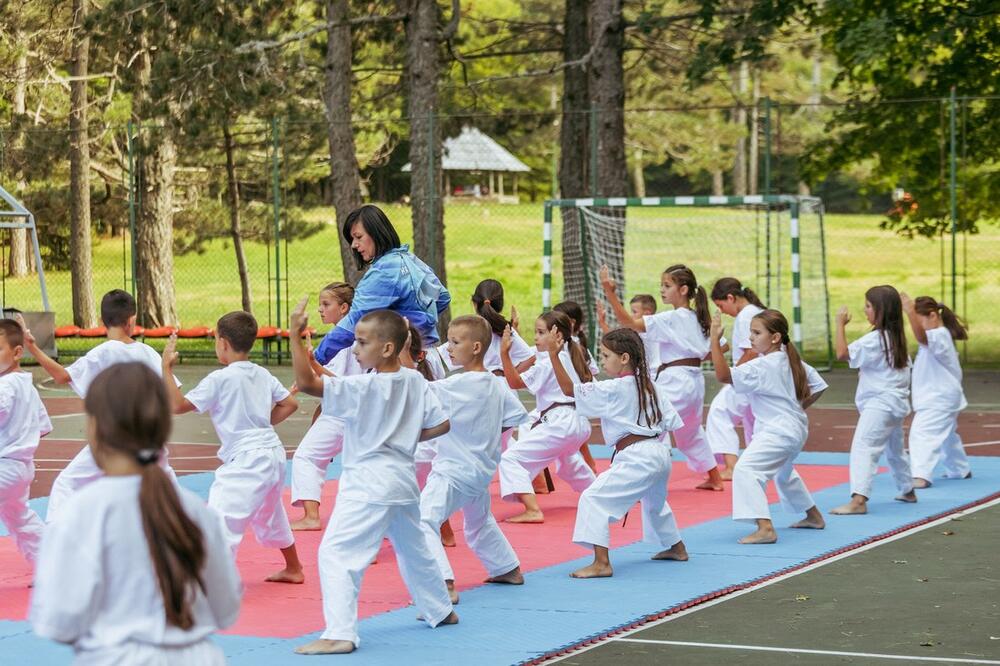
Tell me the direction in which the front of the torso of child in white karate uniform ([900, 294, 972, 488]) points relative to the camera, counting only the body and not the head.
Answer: to the viewer's left

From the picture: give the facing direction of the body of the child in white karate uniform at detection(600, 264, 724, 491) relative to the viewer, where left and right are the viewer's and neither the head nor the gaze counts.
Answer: facing to the left of the viewer

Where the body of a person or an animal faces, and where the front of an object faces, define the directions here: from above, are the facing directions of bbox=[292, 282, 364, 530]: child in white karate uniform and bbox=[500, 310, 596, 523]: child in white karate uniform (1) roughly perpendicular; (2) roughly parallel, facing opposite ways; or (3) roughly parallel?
roughly parallel

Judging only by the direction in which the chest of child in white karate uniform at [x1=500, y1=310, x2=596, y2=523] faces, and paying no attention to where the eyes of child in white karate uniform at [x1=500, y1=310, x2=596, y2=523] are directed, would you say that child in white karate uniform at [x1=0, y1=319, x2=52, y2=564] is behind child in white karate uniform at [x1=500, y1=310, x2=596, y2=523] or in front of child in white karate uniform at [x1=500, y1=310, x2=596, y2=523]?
in front

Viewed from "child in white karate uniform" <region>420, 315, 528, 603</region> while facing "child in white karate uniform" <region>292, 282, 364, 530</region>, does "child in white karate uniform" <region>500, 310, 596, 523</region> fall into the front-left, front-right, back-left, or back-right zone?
front-right

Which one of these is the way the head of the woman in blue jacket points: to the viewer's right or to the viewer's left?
to the viewer's left

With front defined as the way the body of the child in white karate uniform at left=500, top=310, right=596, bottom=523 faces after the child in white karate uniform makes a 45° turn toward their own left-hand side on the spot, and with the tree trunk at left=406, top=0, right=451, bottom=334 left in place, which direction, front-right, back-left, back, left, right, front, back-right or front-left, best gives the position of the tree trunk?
back-right

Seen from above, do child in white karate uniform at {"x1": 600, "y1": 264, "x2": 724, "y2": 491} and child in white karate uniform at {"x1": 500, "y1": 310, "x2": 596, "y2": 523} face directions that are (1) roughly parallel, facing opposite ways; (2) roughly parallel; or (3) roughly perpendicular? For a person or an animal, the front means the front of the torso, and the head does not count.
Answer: roughly parallel

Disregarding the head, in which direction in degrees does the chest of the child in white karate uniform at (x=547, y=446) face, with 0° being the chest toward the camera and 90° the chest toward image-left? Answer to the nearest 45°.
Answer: approximately 90°

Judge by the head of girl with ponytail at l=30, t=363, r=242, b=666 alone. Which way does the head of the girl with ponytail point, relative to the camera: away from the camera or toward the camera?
away from the camera

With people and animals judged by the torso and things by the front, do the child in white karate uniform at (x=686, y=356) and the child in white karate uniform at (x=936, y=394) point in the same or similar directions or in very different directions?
same or similar directions

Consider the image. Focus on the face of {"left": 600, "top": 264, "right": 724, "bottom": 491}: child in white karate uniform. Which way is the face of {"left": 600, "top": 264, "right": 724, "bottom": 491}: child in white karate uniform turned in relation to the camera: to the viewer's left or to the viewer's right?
to the viewer's left

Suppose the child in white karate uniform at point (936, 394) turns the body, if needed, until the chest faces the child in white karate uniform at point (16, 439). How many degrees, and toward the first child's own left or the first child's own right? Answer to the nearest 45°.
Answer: approximately 45° to the first child's own left

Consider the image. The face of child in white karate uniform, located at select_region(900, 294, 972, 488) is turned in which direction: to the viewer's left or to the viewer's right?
to the viewer's left

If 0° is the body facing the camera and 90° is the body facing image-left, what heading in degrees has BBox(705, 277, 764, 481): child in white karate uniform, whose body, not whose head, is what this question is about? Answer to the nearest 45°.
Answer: approximately 90°
